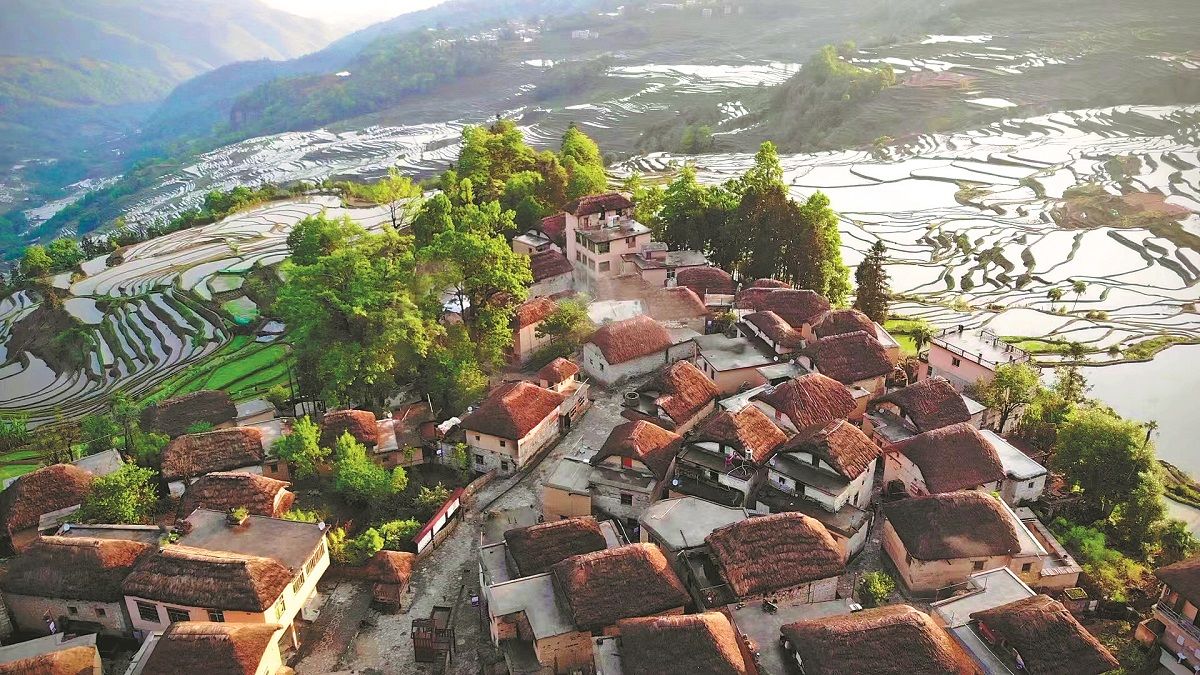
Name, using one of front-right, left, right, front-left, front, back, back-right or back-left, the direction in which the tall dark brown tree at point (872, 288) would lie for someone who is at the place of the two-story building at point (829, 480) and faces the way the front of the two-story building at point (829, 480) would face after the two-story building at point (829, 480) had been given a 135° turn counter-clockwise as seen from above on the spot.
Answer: left

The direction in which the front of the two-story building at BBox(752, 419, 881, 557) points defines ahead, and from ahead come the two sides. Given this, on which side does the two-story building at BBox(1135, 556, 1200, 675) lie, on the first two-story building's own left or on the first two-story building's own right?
on the first two-story building's own left

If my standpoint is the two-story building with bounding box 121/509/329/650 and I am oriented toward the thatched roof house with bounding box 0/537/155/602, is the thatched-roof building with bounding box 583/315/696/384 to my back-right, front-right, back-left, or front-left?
back-right

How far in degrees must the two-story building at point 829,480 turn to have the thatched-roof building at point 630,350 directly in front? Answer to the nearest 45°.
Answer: approximately 90° to its right

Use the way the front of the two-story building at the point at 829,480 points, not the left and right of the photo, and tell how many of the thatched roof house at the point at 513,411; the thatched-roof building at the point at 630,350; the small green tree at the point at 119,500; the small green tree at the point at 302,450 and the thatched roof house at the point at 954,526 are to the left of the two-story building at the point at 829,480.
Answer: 1

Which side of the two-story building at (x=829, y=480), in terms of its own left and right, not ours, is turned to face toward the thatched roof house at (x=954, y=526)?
left

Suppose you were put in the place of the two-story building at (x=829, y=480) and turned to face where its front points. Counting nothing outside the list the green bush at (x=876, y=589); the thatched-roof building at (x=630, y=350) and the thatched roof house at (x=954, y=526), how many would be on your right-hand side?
1

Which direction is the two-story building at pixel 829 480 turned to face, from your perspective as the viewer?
facing the viewer and to the left of the viewer

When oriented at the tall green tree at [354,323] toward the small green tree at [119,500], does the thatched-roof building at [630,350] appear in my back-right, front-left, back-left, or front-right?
back-left

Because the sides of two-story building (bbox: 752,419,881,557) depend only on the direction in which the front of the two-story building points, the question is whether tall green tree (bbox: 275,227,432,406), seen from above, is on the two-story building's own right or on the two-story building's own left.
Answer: on the two-story building's own right

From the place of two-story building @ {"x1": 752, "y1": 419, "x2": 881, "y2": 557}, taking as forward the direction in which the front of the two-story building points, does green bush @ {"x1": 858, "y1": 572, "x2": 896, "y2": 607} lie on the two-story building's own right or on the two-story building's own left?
on the two-story building's own left
